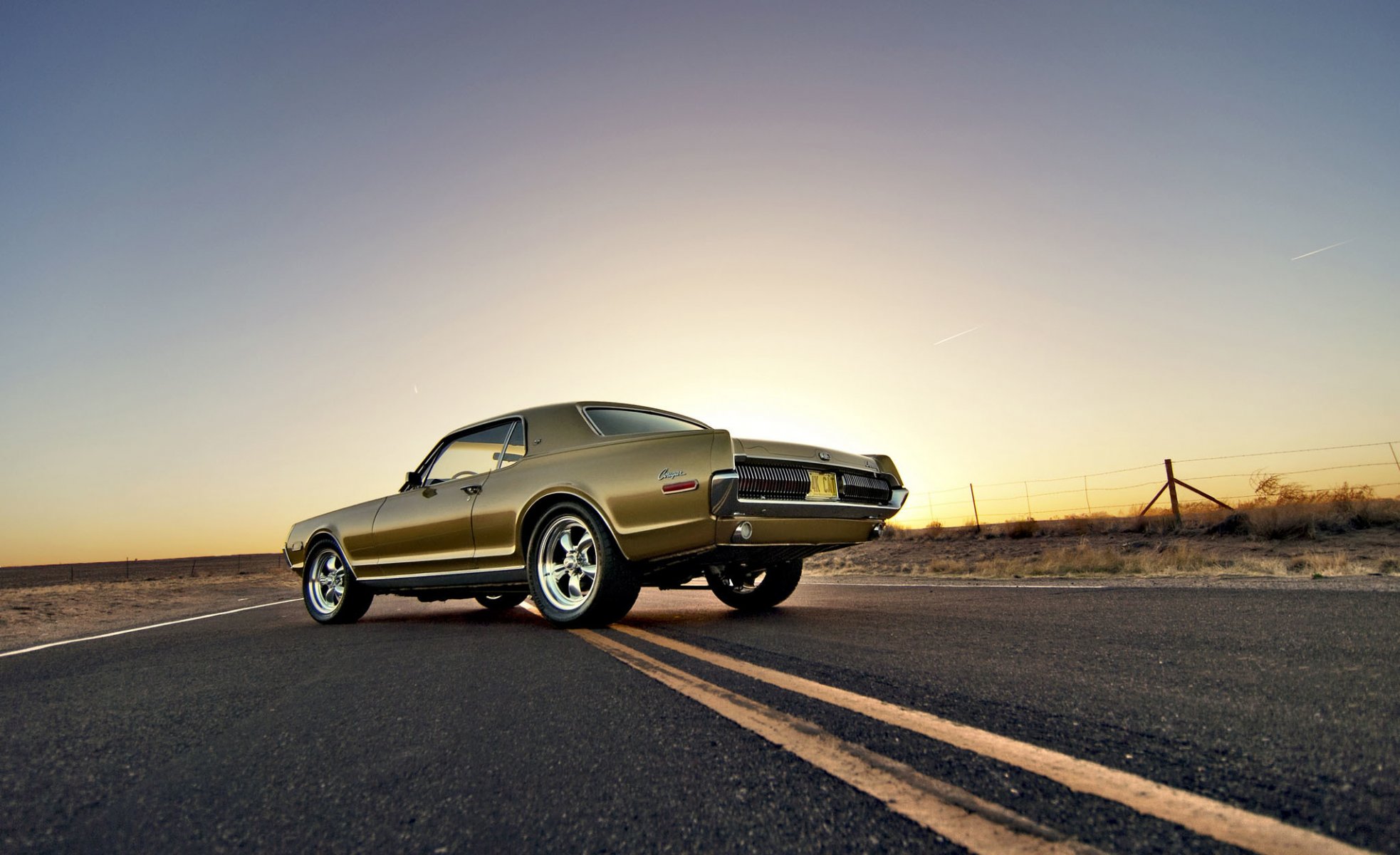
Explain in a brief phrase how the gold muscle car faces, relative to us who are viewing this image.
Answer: facing away from the viewer and to the left of the viewer
